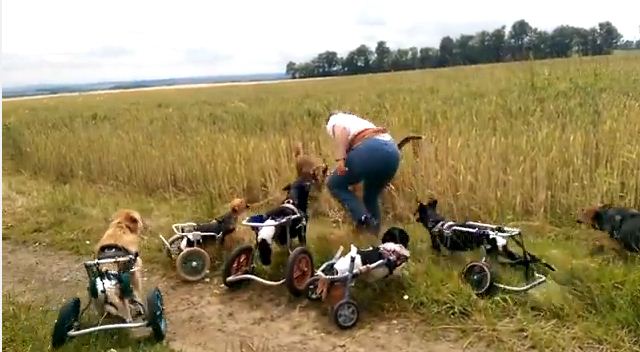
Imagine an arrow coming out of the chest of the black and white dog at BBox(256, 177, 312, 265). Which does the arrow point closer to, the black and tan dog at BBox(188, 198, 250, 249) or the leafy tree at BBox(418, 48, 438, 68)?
the leafy tree

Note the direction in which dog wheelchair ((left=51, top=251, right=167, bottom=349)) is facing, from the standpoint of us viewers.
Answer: facing away from the viewer

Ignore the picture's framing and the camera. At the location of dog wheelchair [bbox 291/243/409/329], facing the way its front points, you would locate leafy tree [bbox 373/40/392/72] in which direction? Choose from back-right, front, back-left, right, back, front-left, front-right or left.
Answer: front-left

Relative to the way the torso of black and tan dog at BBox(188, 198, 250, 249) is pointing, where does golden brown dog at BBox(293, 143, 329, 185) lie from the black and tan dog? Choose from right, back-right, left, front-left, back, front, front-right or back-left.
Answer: front

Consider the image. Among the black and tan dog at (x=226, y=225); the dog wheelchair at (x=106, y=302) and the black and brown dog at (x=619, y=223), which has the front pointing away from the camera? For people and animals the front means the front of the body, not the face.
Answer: the dog wheelchair

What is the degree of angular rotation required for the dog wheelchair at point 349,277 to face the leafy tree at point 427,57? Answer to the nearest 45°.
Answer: approximately 45° to its left

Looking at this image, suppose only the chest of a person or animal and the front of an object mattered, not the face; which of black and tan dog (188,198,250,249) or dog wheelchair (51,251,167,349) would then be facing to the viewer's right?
the black and tan dog

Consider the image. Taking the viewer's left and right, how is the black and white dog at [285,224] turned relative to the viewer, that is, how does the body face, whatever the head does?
facing away from the viewer and to the right of the viewer

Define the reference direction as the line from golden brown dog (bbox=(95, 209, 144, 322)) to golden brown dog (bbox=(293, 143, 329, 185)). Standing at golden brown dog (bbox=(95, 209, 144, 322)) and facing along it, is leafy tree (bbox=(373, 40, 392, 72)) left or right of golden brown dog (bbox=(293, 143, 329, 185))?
left

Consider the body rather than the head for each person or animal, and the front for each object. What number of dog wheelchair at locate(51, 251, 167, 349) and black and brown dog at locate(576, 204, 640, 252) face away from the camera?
1

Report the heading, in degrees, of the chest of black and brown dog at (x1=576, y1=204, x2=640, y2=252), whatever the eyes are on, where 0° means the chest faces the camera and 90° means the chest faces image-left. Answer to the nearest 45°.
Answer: approximately 90°

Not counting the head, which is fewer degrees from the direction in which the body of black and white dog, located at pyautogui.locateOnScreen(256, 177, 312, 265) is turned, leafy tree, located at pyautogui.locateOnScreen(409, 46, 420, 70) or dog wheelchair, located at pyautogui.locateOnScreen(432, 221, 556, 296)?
the leafy tree

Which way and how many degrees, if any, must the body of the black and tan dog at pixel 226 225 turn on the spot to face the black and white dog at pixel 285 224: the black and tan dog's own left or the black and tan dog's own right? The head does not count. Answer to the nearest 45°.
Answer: approximately 45° to the black and tan dog's own right

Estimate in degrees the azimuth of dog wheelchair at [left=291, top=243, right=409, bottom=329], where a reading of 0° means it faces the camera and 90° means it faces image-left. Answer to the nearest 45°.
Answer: approximately 225°

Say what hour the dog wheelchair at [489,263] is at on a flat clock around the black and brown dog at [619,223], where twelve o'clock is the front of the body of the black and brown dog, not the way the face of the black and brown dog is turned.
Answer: The dog wheelchair is roughly at 11 o'clock from the black and brown dog.

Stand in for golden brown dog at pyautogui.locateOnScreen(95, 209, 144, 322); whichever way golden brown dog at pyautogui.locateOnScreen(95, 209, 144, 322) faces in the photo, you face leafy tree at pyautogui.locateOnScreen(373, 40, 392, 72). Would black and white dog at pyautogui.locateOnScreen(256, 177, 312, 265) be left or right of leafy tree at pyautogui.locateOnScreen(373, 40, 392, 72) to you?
right

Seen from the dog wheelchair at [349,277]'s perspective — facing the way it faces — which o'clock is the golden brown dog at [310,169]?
The golden brown dog is roughly at 10 o'clock from the dog wheelchair.

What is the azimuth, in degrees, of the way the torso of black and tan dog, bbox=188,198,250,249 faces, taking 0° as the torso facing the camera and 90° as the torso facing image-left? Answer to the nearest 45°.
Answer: approximately 270°

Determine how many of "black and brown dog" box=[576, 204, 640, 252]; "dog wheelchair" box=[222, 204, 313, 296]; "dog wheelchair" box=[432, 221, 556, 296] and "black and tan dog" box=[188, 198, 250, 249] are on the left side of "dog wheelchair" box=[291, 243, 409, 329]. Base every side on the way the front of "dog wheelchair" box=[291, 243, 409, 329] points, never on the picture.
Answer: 2
